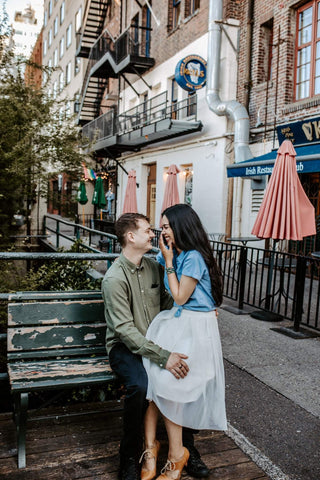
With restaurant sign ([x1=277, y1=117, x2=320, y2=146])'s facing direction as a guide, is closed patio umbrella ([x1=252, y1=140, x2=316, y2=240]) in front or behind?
in front

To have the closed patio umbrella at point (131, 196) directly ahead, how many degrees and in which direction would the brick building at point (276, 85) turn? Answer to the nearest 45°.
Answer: approximately 45° to its right

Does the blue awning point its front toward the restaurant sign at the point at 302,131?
no

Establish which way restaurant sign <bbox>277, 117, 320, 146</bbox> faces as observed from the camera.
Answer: facing the viewer and to the left of the viewer

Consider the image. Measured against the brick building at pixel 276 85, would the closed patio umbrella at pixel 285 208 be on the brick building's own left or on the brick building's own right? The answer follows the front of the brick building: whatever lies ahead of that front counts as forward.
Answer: on the brick building's own left

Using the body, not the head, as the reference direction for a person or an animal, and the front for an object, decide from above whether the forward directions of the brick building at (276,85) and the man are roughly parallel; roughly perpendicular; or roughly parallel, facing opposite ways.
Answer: roughly perpendicular

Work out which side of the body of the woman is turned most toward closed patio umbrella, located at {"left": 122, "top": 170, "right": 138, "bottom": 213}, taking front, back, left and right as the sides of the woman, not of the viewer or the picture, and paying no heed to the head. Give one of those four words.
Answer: right

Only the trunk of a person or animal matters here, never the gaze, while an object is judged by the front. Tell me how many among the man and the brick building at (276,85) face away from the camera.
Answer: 0

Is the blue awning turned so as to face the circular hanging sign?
no

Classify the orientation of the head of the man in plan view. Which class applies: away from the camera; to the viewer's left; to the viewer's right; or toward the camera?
to the viewer's right

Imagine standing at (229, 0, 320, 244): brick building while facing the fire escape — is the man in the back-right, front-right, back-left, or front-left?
back-left

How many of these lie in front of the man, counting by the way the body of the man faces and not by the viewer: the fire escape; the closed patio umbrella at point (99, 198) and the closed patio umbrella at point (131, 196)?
0

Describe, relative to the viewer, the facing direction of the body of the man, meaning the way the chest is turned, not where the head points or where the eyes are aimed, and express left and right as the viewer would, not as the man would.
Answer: facing the viewer and to the right of the viewer

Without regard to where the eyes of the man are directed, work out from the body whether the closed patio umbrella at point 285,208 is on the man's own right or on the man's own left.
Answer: on the man's own left

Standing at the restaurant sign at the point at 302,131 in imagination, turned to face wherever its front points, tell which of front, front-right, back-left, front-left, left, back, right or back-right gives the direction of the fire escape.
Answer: right

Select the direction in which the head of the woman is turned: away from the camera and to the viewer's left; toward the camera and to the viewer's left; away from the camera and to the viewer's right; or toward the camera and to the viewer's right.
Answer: toward the camera and to the viewer's left

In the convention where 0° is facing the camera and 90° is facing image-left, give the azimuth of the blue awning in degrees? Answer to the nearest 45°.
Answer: approximately 45°

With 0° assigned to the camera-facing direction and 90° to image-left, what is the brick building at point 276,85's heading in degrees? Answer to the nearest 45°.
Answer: approximately 45°

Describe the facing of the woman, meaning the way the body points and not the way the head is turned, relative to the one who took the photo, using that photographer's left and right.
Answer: facing to the left of the viewer

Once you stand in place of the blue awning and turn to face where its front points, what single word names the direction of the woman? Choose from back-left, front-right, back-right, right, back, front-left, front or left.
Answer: front-left
